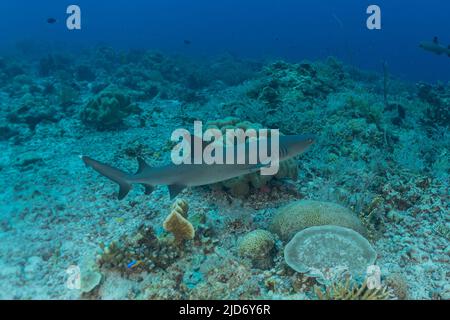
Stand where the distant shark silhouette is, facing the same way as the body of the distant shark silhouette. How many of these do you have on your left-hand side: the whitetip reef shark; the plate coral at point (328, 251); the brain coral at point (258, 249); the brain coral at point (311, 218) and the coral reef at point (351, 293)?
5

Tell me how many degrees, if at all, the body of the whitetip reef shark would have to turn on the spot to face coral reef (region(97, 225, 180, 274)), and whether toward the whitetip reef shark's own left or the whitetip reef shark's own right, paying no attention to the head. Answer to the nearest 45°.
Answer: approximately 135° to the whitetip reef shark's own right

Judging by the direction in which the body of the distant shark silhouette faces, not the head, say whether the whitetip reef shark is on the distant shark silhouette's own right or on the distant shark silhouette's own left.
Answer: on the distant shark silhouette's own left

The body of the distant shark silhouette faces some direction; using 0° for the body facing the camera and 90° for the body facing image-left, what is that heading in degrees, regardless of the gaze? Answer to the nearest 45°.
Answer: approximately 90°

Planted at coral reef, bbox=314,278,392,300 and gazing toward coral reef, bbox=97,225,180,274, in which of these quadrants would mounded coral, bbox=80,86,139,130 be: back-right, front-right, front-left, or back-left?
front-right

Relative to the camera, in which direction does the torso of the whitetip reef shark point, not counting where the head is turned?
to the viewer's right

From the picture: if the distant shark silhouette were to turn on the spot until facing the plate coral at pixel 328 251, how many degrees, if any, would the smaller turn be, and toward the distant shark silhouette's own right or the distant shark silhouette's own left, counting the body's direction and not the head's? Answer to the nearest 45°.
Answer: approximately 90° to the distant shark silhouette's own left

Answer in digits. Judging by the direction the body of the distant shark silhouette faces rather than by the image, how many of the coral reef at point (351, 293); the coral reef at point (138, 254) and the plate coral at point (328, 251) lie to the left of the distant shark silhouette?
3

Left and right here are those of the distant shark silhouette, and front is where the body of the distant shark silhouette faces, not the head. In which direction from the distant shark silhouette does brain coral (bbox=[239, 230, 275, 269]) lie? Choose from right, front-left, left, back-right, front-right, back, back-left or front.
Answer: left

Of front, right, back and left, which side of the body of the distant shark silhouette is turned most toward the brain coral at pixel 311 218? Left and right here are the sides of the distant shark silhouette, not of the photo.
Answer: left

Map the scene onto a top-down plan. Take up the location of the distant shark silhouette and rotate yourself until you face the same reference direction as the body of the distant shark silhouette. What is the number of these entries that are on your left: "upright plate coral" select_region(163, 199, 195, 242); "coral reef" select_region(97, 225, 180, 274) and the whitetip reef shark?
3

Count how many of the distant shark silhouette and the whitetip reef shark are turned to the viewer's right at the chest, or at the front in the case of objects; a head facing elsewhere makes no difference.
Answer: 1

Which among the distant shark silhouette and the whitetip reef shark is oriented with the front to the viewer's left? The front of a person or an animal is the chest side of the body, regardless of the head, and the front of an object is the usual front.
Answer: the distant shark silhouette

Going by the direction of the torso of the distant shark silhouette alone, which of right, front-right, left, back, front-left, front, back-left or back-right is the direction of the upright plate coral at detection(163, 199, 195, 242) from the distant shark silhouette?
left
